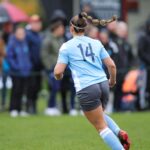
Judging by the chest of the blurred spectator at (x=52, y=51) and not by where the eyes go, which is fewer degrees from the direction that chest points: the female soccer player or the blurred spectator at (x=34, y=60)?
the female soccer player

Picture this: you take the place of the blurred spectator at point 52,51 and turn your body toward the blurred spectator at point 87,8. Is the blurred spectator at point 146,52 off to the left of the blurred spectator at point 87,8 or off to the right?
right

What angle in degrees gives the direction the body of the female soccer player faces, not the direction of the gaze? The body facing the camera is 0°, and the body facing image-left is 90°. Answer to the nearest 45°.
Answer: approximately 135°

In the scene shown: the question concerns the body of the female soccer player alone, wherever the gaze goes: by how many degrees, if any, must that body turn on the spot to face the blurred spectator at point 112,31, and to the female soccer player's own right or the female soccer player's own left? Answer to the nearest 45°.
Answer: approximately 45° to the female soccer player's own right
